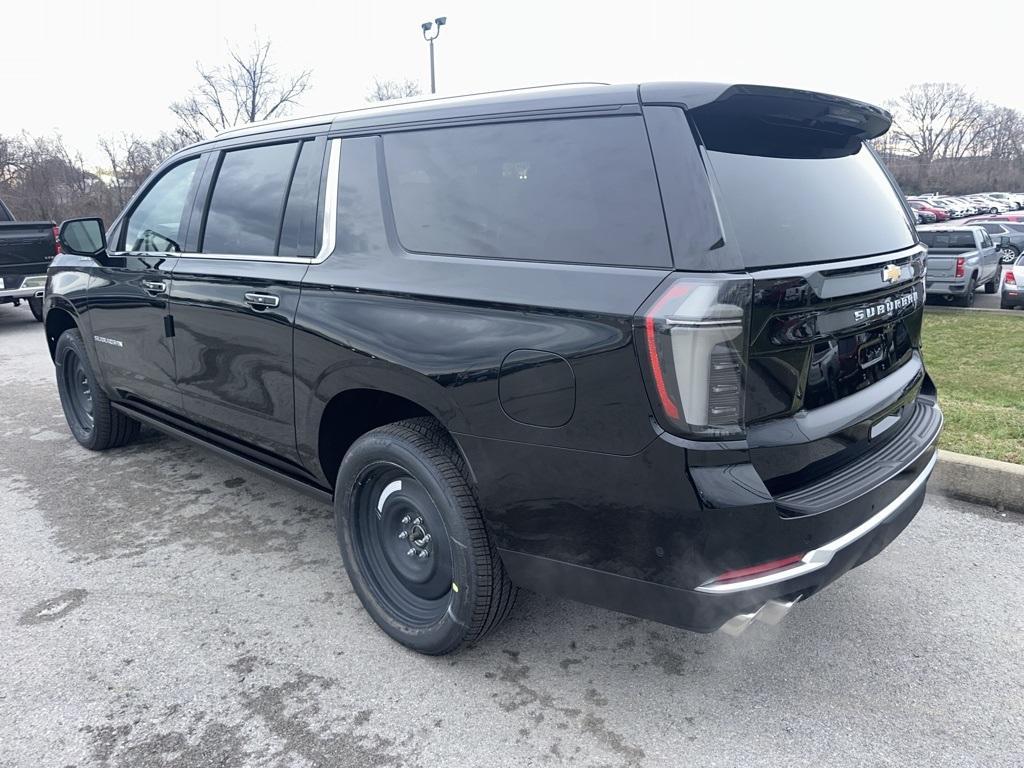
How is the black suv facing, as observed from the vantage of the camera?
facing away from the viewer and to the left of the viewer

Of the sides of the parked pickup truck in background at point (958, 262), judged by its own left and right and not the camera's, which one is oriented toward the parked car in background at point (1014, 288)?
right

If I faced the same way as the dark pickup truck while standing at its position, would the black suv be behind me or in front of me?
behind

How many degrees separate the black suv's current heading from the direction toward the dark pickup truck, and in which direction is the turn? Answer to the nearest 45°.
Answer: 0° — it already faces it

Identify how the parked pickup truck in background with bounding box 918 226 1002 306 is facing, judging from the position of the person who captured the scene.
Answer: facing away from the viewer and to the right of the viewer

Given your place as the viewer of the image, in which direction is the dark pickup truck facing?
facing away from the viewer and to the left of the viewer

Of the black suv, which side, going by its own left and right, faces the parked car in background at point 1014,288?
right
